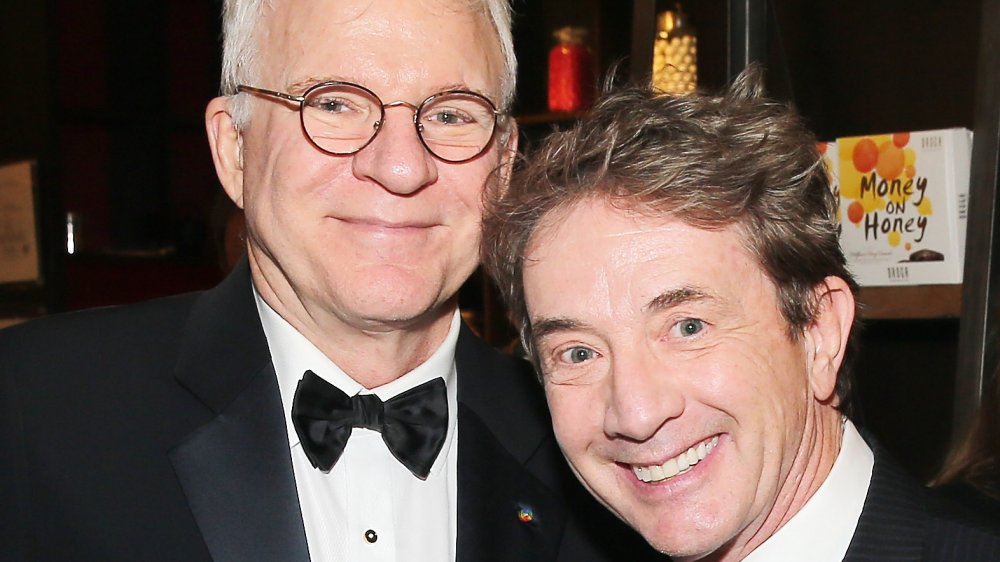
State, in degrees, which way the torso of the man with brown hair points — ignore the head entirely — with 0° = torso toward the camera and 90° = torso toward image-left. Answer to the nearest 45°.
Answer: approximately 45°

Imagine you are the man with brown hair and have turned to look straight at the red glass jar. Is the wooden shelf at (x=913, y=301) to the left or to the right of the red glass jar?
right

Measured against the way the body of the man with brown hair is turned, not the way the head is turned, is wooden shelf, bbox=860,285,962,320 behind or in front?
behind

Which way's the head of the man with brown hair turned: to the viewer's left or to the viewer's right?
to the viewer's left

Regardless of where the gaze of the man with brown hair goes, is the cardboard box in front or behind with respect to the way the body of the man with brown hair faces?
behind

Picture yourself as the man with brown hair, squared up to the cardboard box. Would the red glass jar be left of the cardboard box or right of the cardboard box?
left

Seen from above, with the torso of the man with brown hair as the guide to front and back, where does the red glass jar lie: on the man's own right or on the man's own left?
on the man's own right
